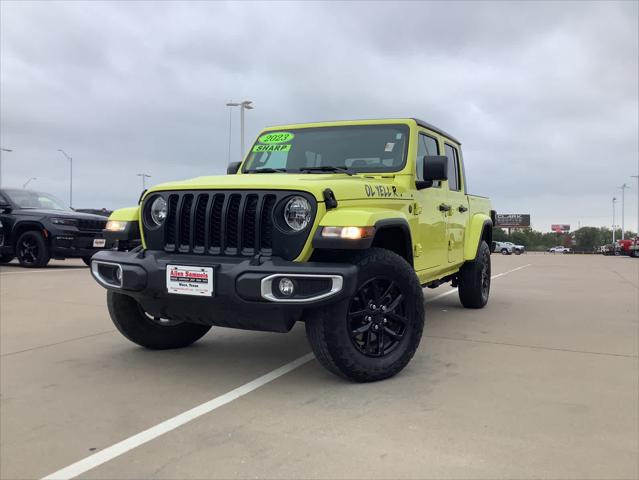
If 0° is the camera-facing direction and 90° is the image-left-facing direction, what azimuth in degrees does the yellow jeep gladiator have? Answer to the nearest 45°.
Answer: approximately 45°

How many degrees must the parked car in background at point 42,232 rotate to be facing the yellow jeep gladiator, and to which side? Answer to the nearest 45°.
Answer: approximately 45° to its right

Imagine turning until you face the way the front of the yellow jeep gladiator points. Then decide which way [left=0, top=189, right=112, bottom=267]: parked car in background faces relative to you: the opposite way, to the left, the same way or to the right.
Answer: to the left

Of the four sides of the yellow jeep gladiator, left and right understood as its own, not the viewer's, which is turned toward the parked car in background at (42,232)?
right

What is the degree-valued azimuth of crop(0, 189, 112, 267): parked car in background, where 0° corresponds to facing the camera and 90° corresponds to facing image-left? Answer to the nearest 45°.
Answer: approximately 315°
